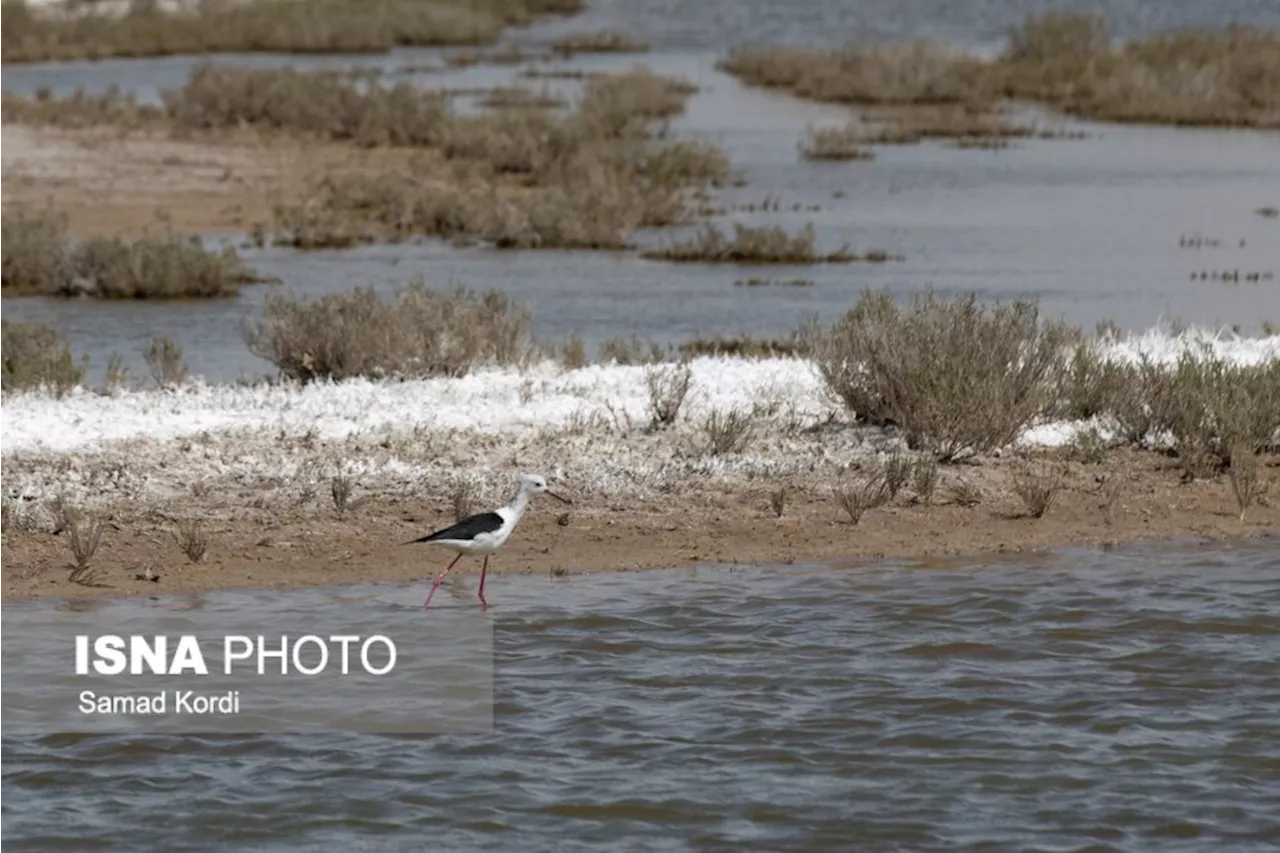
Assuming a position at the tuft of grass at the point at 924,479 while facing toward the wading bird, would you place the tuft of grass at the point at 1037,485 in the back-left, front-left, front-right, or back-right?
back-left

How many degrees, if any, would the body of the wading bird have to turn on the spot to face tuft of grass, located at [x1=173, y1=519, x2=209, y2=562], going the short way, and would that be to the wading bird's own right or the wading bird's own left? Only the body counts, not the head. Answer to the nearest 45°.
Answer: approximately 135° to the wading bird's own left

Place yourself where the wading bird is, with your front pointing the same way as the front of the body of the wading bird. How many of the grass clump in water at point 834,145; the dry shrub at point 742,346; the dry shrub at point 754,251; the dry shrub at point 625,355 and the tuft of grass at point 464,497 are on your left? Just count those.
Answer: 5

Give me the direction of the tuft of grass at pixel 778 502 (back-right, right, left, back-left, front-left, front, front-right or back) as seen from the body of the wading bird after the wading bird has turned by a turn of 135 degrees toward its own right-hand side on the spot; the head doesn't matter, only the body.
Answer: back

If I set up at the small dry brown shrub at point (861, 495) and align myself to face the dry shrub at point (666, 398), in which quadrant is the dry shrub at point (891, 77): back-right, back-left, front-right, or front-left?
front-right

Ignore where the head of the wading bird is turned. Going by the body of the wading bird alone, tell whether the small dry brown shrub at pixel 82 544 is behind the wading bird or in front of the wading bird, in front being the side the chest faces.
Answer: behind

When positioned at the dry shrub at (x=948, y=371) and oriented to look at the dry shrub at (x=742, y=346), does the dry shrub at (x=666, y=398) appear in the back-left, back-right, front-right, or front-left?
front-left

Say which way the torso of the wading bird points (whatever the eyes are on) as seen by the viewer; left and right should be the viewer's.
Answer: facing to the right of the viewer

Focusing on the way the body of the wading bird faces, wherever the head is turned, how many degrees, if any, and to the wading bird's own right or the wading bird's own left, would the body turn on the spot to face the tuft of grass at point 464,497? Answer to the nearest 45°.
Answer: approximately 90° to the wading bird's own left

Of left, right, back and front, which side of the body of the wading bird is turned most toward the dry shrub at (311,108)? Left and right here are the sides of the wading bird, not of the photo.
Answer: left

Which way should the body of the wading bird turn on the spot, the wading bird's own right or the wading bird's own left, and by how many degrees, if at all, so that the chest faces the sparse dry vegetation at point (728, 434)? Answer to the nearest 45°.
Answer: approximately 45° to the wading bird's own left

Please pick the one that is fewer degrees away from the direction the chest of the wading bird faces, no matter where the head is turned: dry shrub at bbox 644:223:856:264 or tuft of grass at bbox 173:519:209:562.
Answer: the dry shrub

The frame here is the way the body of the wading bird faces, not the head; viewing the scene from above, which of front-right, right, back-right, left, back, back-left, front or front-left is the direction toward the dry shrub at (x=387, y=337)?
left

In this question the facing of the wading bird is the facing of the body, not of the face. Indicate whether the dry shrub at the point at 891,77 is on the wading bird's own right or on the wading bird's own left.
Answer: on the wading bird's own left

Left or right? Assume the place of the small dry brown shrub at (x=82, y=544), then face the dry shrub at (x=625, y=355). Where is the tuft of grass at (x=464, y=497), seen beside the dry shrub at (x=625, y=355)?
right

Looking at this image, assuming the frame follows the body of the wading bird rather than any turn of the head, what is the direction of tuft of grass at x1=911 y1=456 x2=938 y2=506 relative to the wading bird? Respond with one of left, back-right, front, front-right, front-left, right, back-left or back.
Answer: front-left

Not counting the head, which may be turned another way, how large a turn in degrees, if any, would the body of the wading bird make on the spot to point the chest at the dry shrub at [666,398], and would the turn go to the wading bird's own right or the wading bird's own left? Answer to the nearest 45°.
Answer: approximately 90° to the wading bird's own left

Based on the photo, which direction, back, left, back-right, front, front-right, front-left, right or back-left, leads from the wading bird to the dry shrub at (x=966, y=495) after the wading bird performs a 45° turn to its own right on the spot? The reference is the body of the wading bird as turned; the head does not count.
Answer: left

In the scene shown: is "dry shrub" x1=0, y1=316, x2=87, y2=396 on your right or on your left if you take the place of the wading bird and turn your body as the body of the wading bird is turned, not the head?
on your left

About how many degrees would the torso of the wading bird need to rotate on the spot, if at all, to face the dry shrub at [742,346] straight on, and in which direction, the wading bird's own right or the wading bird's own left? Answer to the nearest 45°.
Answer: approximately 90° to the wading bird's own left
